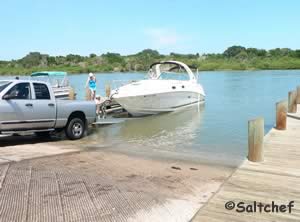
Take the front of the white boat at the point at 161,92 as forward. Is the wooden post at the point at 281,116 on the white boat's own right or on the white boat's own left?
on the white boat's own left

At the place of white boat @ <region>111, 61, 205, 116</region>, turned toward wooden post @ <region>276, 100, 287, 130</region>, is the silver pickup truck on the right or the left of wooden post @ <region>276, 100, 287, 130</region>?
right

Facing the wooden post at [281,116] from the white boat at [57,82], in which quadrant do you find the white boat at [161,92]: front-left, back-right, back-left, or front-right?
front-left

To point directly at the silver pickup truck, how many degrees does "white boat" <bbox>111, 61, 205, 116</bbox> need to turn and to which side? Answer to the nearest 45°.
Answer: approximately 45° to its left

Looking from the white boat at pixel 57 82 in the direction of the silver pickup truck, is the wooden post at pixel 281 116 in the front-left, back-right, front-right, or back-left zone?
front-left

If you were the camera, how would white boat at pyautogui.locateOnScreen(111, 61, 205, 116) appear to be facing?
facing the viewer and to the left of the viewer

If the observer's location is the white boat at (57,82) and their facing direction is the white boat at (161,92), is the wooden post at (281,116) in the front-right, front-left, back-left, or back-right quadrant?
front-right

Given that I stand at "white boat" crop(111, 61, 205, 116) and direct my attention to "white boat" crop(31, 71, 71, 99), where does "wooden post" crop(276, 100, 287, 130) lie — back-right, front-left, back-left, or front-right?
back-left

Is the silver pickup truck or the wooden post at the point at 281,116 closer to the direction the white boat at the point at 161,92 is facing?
the silver pickup truck

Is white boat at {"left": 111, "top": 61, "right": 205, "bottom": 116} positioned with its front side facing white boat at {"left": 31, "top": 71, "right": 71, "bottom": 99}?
no
